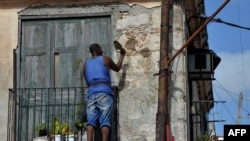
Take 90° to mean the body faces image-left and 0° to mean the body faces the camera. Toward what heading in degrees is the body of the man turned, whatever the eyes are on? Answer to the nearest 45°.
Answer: approximately 180°

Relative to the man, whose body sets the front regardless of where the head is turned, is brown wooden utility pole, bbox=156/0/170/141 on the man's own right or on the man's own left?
on the man's own right

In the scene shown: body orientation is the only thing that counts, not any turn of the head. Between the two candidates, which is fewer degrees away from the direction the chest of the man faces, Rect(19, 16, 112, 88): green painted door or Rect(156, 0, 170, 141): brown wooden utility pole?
the green painted door

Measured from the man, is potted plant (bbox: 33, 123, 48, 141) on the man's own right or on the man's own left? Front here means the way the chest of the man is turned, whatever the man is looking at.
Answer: on the man's own left

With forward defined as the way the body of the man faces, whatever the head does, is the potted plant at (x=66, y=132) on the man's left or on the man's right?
on the man's left

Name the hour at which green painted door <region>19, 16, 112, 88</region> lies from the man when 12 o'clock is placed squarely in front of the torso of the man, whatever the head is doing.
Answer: The green painted door is roughly at 11 o'clock from the man.

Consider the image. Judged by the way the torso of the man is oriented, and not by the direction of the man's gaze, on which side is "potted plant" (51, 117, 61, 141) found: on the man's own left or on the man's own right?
on the man's own left
